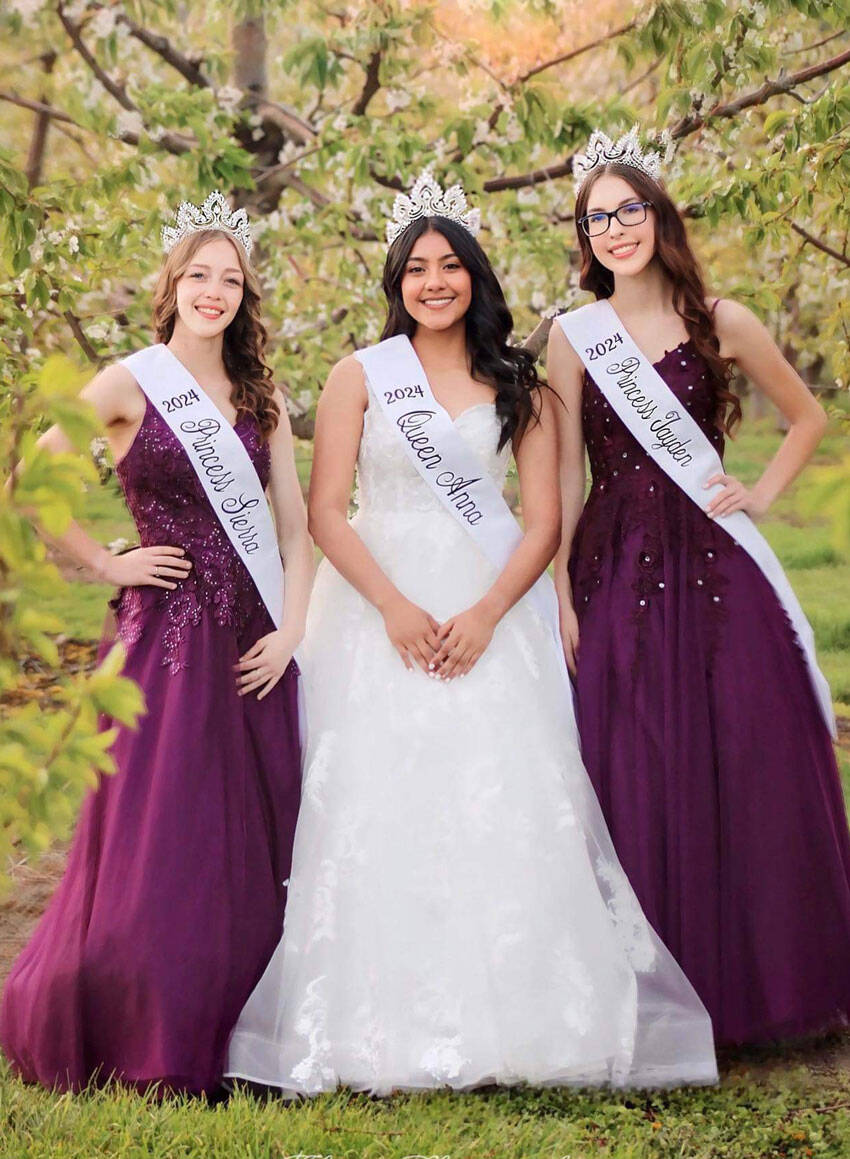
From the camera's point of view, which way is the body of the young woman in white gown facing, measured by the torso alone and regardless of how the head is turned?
toward the camera

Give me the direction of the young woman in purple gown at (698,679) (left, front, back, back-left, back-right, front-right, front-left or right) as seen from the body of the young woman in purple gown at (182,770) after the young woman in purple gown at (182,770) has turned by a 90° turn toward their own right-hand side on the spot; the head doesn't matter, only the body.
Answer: back-left

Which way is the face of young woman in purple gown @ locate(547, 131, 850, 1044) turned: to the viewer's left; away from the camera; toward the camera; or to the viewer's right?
toward the camera

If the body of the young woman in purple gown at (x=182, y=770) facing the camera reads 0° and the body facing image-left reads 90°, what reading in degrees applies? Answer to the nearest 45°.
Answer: approximately 315°

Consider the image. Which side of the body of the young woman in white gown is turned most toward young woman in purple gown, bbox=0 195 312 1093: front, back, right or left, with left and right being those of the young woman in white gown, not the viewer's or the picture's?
right

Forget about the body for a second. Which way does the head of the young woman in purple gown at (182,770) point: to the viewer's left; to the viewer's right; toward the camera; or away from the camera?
toward the camera

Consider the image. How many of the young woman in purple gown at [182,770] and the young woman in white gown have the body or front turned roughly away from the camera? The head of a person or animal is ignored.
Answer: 0

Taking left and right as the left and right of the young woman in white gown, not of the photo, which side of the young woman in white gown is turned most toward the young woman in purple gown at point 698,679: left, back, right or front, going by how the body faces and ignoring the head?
left

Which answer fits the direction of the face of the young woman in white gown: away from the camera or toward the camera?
toward the camera
